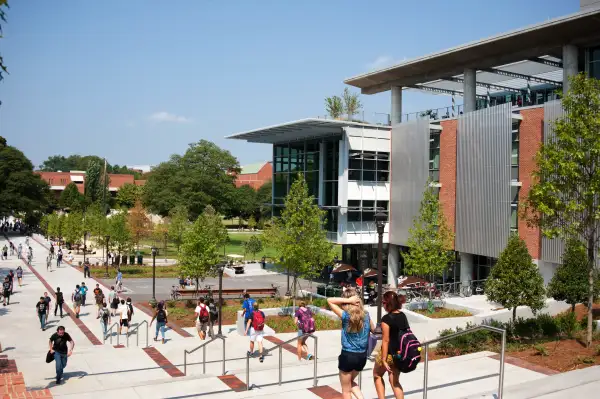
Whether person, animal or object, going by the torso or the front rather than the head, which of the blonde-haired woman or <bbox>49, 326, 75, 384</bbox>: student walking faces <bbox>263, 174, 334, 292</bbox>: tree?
the blonde-haired woman

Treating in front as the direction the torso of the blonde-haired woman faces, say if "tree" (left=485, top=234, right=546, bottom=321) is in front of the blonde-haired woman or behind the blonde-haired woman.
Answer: in front

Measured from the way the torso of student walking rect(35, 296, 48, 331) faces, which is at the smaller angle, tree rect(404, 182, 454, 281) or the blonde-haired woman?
the blonde-haired woman

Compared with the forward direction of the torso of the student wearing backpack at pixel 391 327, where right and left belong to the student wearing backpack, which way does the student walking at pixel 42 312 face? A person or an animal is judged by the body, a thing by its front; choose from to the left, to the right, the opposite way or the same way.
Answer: the opposite way

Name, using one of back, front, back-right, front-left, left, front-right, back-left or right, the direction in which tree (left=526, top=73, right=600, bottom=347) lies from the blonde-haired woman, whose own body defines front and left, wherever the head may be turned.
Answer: front-right

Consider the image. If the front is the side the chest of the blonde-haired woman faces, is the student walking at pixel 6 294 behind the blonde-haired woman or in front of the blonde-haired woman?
in front

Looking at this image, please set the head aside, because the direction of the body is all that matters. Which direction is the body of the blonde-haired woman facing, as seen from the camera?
away from the camera

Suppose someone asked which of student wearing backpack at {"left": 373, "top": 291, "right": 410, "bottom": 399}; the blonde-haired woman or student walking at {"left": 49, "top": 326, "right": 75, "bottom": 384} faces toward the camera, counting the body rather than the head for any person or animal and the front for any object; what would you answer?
the student walking

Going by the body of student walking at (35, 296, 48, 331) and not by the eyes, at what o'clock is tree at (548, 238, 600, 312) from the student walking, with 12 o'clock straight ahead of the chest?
The tree is roughly at 10 o'clock from the student walking.

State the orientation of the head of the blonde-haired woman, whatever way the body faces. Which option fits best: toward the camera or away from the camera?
away from the camera

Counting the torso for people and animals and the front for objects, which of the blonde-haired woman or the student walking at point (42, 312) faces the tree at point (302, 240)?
the blonde-haired woman

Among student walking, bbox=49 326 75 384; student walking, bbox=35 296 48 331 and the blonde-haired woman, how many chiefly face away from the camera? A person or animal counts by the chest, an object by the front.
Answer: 1

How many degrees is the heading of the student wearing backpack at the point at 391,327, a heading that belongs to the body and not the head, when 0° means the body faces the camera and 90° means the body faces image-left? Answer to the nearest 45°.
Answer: approximately 135°
